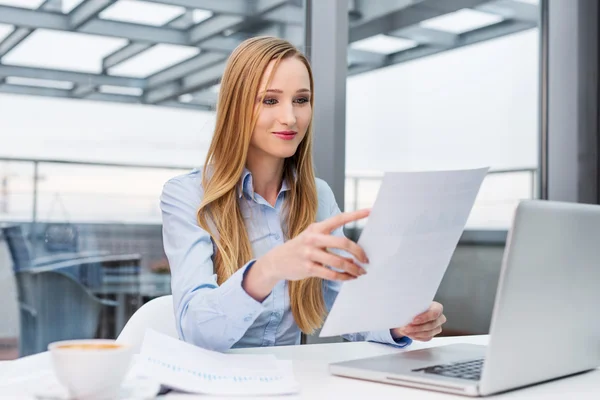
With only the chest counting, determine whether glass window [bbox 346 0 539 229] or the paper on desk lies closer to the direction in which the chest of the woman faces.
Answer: the paper on desk

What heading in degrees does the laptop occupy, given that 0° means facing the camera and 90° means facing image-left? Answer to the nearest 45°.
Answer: approximately 135°

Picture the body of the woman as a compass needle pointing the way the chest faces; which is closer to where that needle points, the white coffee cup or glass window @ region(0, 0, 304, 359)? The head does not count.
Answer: the white coffee cup

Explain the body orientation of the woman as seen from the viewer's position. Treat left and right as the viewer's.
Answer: facing the viewer and to the right of the viewer

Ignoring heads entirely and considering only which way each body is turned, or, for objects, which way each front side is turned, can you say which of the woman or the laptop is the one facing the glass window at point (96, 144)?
the laptop

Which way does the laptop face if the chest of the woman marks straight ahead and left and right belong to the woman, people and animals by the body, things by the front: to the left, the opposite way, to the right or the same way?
the opposite way

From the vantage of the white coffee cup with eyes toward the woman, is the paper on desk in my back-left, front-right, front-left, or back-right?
front-right

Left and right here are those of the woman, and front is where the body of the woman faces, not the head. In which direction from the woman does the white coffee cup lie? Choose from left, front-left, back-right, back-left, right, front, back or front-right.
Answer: front-right

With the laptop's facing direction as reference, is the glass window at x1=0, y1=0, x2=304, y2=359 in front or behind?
in front

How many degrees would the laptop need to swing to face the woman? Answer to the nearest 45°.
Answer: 0° — it already faces them

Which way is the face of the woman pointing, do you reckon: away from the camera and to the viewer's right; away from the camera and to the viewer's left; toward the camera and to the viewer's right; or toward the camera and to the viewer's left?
toward the camera and to the viewer's right

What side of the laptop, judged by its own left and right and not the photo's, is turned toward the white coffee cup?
left

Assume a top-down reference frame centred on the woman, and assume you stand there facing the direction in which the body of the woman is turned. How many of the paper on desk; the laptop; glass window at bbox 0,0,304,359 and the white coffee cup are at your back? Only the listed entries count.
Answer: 1
